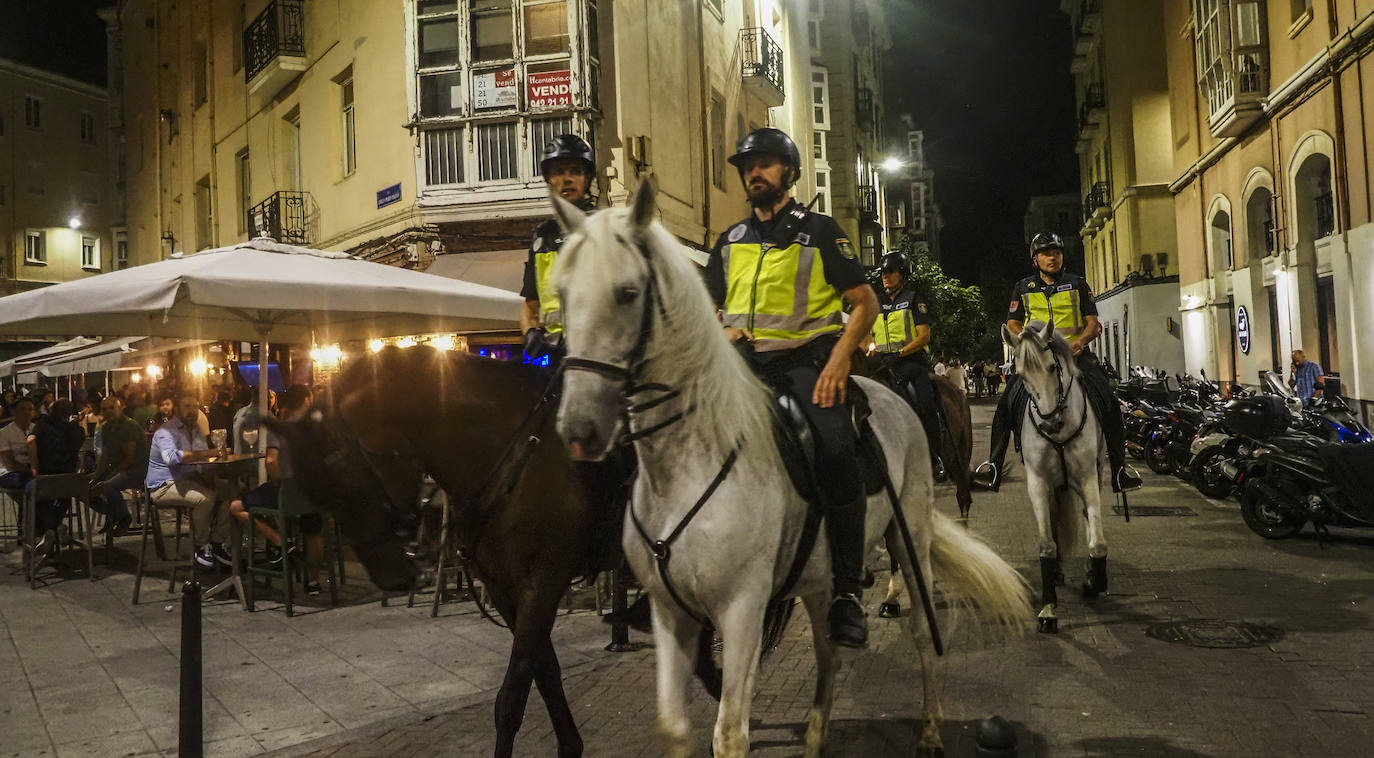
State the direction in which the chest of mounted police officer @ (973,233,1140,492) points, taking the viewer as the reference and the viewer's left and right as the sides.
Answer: facing the viewer

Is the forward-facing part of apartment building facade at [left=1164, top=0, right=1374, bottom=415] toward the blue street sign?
yes

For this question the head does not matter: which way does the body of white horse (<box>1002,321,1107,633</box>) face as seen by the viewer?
toward the camera

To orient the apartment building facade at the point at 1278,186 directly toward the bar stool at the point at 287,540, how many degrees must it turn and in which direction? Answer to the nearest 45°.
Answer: approximately 45° to its left

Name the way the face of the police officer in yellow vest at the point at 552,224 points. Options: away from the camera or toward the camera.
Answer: toward the camera

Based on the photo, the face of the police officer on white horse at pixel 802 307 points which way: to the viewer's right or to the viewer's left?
to the viewer's left

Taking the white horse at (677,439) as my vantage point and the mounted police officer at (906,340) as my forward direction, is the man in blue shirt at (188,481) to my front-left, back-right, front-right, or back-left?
front-left

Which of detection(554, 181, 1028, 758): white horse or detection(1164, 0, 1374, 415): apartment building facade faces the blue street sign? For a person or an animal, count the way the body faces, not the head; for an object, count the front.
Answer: the apartment building facade

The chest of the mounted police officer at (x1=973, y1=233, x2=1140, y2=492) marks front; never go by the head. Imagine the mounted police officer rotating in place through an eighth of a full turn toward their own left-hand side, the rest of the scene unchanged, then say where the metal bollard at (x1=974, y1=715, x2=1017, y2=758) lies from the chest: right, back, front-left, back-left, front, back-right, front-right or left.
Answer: front-right

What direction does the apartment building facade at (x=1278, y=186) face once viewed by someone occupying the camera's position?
facing the viewer and to the left of the viewer
